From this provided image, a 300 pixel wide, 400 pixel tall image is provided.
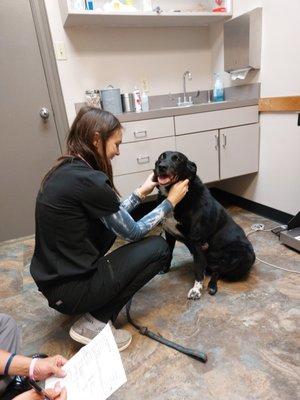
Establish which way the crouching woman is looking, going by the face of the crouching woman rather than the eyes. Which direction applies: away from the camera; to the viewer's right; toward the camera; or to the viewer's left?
to the viewer's right

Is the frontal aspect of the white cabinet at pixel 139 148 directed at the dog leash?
yes

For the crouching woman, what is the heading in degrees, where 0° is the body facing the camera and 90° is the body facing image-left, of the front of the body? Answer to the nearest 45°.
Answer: approximately 270°

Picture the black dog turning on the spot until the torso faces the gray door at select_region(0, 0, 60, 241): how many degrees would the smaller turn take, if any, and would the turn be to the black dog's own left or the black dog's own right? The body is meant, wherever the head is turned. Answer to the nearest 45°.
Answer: approximately 90° to the black dog's own right

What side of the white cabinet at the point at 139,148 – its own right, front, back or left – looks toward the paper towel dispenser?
left

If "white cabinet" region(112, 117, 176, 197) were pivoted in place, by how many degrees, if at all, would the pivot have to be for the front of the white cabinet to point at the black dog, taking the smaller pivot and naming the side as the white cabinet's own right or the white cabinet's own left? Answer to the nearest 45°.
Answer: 0° — it already faces it

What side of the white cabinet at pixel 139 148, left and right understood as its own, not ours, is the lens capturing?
front

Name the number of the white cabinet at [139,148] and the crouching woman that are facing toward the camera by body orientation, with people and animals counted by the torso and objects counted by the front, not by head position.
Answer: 1

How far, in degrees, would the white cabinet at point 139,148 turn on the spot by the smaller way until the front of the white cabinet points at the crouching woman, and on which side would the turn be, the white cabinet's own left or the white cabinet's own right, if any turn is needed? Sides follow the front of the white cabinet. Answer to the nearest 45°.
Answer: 0° — it already faces them

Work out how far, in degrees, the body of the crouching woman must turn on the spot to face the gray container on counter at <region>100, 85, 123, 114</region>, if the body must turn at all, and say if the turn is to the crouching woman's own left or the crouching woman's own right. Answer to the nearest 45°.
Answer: approximately 90° to the crouching woman's own left

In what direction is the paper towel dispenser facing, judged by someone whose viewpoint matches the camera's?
facing the viewer and to the left of the viewer

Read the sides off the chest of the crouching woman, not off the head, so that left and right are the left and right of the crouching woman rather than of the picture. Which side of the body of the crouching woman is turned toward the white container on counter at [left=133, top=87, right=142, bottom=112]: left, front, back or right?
left

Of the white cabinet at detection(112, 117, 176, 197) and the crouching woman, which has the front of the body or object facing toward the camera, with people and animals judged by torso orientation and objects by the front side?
the white cabinet

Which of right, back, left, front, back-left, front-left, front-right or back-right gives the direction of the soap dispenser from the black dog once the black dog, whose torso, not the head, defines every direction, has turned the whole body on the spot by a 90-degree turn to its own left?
back-left
